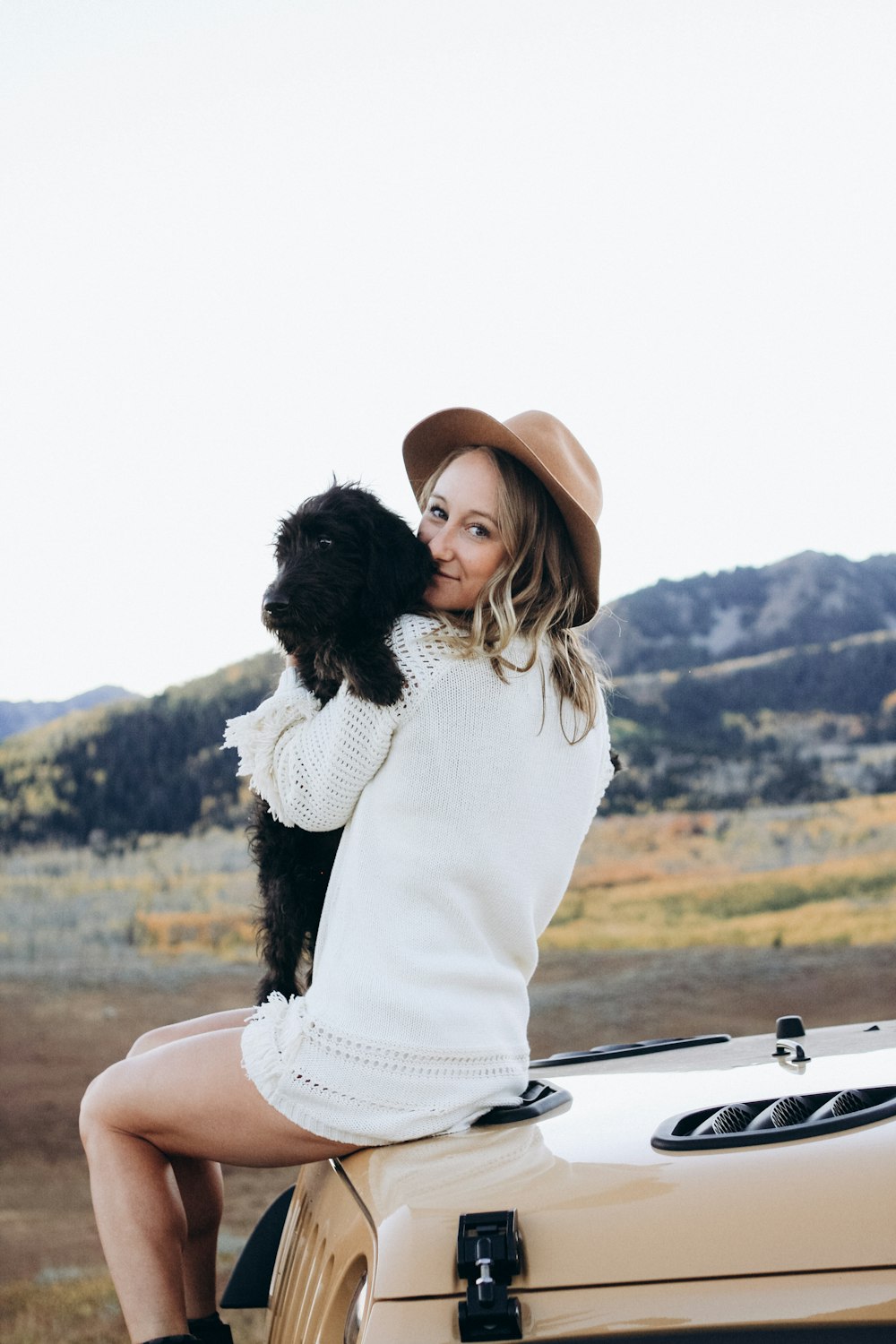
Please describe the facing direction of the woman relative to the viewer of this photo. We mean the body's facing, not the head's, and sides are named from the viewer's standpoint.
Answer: facing away from the viewer and to the left of the viewer
